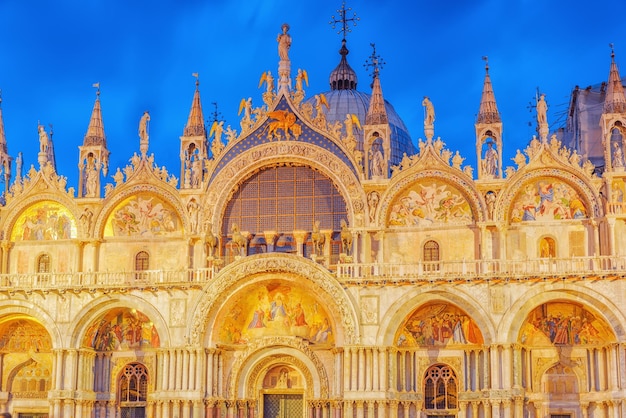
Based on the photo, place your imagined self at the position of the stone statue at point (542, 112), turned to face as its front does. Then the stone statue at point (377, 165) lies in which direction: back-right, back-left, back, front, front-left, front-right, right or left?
right

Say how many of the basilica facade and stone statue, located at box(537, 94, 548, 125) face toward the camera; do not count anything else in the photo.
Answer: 2

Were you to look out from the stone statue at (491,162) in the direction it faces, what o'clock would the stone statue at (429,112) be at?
the stone statue at (429,112) is roughly at 3 o'clock from the stone statue at (491,162).

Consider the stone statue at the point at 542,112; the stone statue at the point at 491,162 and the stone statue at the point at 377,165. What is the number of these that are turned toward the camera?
3

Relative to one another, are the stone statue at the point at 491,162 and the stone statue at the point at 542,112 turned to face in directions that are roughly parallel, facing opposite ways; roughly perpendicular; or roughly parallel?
roughly parallel

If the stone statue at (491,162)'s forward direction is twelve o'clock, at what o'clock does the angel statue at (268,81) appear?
The angel statue is roughly at 3 o'clock from the stone statue.

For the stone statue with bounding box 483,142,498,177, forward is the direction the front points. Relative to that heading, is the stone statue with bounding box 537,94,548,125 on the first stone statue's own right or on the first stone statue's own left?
on the first stone statue's own left

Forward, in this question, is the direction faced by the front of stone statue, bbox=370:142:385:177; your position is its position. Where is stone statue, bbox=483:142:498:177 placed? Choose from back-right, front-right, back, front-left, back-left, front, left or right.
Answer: left

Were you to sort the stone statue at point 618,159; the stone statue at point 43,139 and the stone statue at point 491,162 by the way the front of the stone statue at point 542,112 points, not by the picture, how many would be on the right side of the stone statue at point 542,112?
2

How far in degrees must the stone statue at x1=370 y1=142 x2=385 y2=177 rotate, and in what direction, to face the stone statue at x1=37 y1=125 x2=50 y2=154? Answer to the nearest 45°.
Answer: approximately 90° to its right

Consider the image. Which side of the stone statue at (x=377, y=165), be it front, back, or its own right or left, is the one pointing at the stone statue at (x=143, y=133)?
right

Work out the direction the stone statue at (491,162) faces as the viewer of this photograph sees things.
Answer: facing the viewer

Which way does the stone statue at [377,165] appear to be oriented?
toward the camera

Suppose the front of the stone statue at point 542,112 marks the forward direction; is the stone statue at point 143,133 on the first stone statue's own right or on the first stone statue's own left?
on the first stone statue's own right

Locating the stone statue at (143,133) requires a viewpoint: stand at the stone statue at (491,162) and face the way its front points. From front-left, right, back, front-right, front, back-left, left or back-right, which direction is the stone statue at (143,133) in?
right

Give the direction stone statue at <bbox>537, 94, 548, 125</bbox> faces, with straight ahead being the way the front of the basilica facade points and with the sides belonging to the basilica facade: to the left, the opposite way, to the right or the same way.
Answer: the same way
